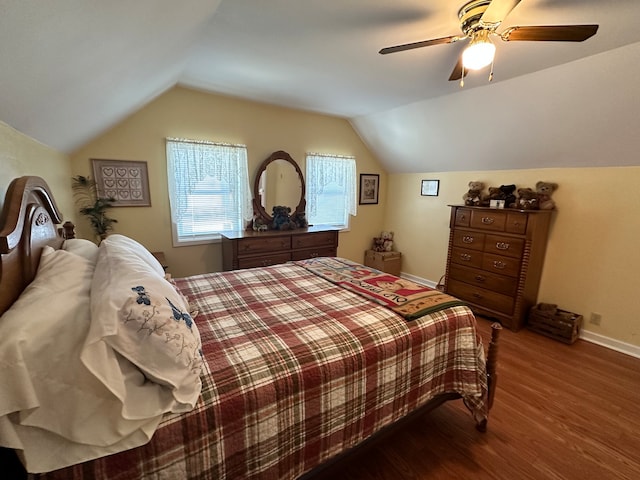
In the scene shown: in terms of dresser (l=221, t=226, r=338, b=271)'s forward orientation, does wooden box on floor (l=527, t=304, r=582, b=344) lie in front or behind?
in front

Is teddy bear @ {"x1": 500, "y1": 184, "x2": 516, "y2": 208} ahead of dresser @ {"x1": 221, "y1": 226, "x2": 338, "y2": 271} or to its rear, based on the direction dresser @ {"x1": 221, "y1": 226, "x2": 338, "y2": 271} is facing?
ahead

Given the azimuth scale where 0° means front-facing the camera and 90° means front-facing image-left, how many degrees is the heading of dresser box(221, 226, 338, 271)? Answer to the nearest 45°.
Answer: approximately 315°

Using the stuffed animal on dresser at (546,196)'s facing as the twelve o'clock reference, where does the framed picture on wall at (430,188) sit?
The framed picture on wall is roughly at 2 o'clock from the stuffed animal on dresser.

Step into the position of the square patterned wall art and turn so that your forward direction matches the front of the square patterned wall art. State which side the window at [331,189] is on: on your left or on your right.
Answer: on your left

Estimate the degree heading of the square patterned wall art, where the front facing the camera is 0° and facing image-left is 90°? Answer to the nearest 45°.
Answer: approximately 0°

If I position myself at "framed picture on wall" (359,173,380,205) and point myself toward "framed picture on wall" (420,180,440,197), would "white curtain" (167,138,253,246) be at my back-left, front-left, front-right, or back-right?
back-right

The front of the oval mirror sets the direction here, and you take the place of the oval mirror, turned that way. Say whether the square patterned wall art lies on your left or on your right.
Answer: on your right
